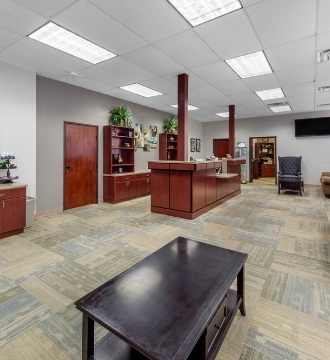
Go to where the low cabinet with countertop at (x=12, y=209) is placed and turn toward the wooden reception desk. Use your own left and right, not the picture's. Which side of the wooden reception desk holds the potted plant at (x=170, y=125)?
left

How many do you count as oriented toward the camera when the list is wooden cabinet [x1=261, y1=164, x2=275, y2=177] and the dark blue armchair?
2

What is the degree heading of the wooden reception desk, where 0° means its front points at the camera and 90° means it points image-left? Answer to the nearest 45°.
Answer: approximately 315°

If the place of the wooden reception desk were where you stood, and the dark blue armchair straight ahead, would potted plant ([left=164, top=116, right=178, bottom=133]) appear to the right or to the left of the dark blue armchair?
left

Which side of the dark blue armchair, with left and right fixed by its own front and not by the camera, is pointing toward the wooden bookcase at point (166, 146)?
right

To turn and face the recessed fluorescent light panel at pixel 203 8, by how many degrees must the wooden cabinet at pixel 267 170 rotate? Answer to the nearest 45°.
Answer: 0° — it already faces it

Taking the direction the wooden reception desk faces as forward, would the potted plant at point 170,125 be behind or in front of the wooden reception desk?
behind

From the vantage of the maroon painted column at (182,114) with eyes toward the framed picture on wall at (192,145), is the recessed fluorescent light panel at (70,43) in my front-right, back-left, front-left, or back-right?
back-left

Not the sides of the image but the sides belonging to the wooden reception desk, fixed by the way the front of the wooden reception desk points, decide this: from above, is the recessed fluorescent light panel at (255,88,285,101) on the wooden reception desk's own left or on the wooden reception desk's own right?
on the wooden reception desk's own left
